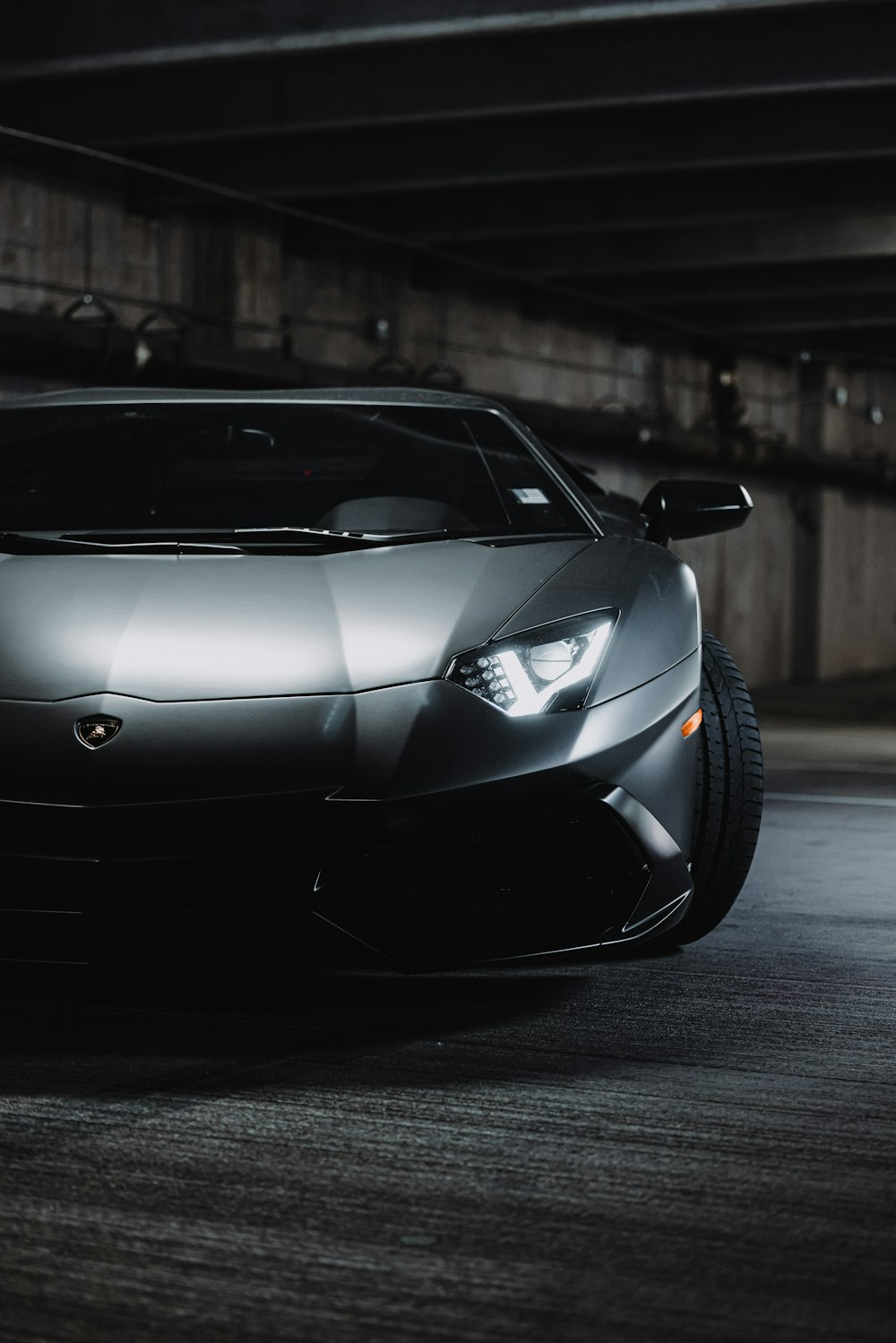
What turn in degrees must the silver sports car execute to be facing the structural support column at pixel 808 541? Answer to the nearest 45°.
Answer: approximately 180°

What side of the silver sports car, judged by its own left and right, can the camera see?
front
